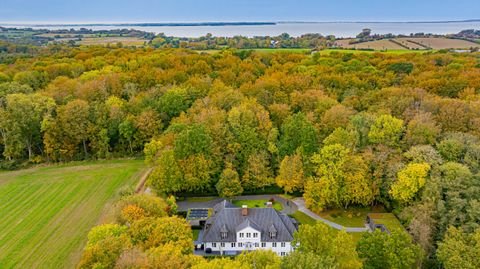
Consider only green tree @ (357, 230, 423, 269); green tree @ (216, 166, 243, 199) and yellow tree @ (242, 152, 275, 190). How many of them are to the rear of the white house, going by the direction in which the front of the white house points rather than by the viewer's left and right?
2

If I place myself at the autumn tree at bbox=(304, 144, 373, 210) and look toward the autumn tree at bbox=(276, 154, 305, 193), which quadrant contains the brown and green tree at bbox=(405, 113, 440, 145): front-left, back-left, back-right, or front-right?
back-right

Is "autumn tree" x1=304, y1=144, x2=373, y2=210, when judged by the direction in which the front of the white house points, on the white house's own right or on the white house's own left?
on the white house's own left

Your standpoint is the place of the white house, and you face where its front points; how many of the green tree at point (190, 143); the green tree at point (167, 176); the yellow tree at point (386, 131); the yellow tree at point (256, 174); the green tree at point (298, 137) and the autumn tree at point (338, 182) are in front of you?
0

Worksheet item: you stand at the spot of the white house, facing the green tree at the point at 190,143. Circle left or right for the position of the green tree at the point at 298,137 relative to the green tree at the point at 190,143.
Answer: right

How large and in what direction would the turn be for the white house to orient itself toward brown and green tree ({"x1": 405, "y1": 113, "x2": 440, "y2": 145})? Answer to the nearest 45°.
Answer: approximately 135° to its left

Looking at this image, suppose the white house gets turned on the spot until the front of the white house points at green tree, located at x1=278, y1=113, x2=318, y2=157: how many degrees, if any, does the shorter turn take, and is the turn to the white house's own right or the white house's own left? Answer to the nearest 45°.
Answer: approximately 135° to the white house's own left

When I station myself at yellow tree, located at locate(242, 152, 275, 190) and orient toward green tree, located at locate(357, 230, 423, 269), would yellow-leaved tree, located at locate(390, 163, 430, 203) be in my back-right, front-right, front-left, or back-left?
front-left

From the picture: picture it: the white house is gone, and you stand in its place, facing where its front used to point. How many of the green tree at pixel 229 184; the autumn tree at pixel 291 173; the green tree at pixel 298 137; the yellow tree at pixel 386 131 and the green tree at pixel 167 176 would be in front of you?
0

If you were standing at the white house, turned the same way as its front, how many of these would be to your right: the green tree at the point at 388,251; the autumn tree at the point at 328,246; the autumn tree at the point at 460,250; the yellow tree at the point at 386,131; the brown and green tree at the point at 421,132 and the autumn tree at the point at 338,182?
0

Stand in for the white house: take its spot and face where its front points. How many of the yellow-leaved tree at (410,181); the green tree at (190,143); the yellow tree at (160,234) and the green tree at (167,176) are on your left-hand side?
1

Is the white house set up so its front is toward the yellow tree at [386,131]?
no

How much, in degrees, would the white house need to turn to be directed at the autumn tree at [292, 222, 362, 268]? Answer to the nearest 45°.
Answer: approximately 45° to its left

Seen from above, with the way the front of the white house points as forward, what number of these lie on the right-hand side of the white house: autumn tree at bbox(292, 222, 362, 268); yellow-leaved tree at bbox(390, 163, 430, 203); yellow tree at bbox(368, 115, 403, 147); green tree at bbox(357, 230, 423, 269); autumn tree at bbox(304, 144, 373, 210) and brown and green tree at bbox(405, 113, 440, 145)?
0

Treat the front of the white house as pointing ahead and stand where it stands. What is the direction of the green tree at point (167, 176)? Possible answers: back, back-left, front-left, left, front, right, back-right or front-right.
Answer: back-right

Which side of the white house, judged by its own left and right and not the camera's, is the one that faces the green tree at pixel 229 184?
back

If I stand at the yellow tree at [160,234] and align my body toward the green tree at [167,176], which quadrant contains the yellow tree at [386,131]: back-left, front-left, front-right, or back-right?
front-right

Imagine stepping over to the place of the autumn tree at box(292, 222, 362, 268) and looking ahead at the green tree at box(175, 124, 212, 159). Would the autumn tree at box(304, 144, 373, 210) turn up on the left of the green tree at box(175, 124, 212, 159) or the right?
right

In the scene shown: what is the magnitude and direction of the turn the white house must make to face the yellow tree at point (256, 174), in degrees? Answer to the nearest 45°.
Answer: approximately 180°

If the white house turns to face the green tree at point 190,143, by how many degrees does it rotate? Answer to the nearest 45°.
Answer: approximately 135° to its right

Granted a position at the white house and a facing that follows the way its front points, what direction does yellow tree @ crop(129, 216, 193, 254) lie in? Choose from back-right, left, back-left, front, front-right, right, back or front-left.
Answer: front-right

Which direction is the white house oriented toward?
toward the camera
